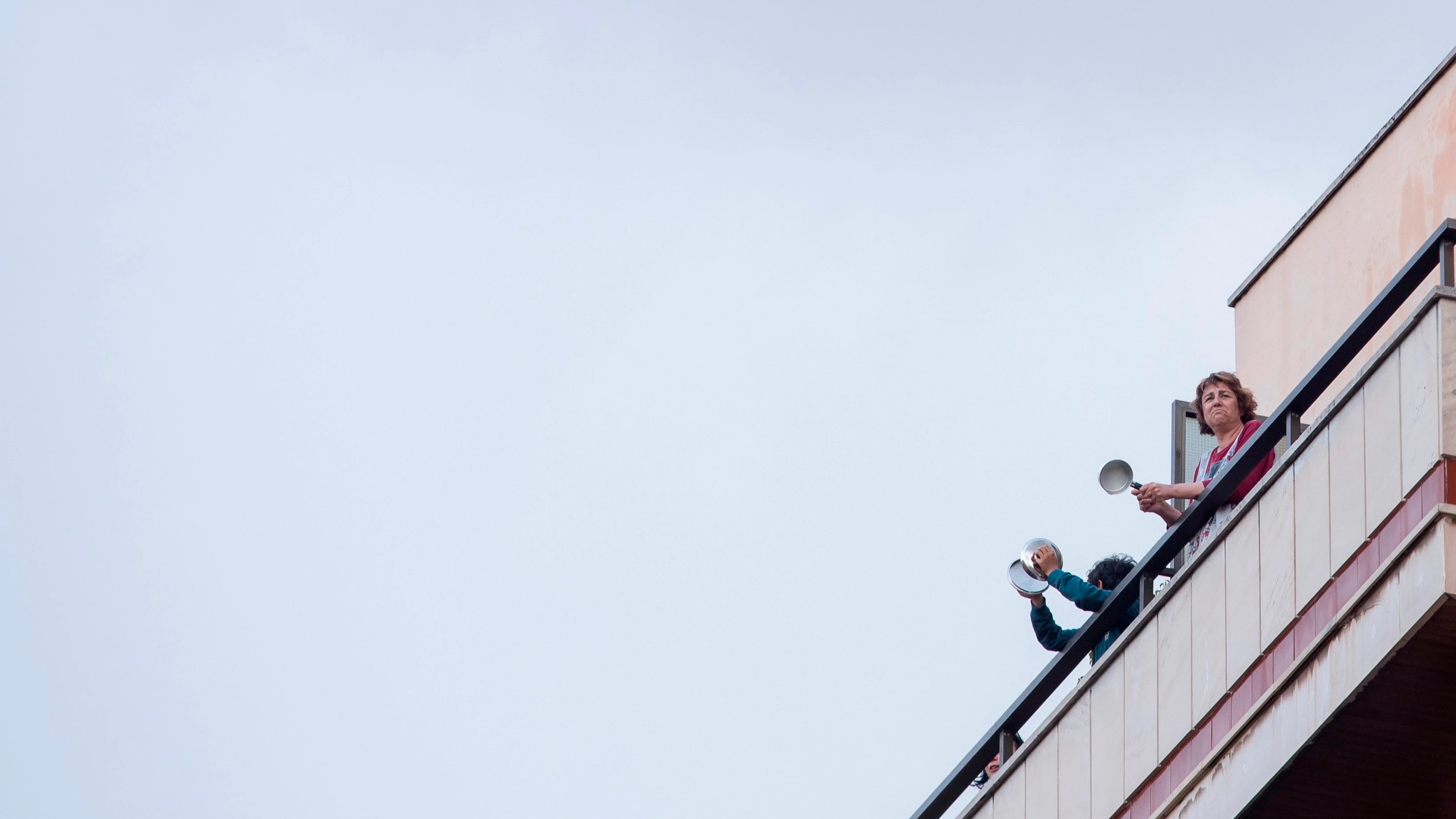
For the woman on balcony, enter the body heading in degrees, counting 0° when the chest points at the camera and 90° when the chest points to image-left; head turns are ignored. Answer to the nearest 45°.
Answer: approximately 45°
